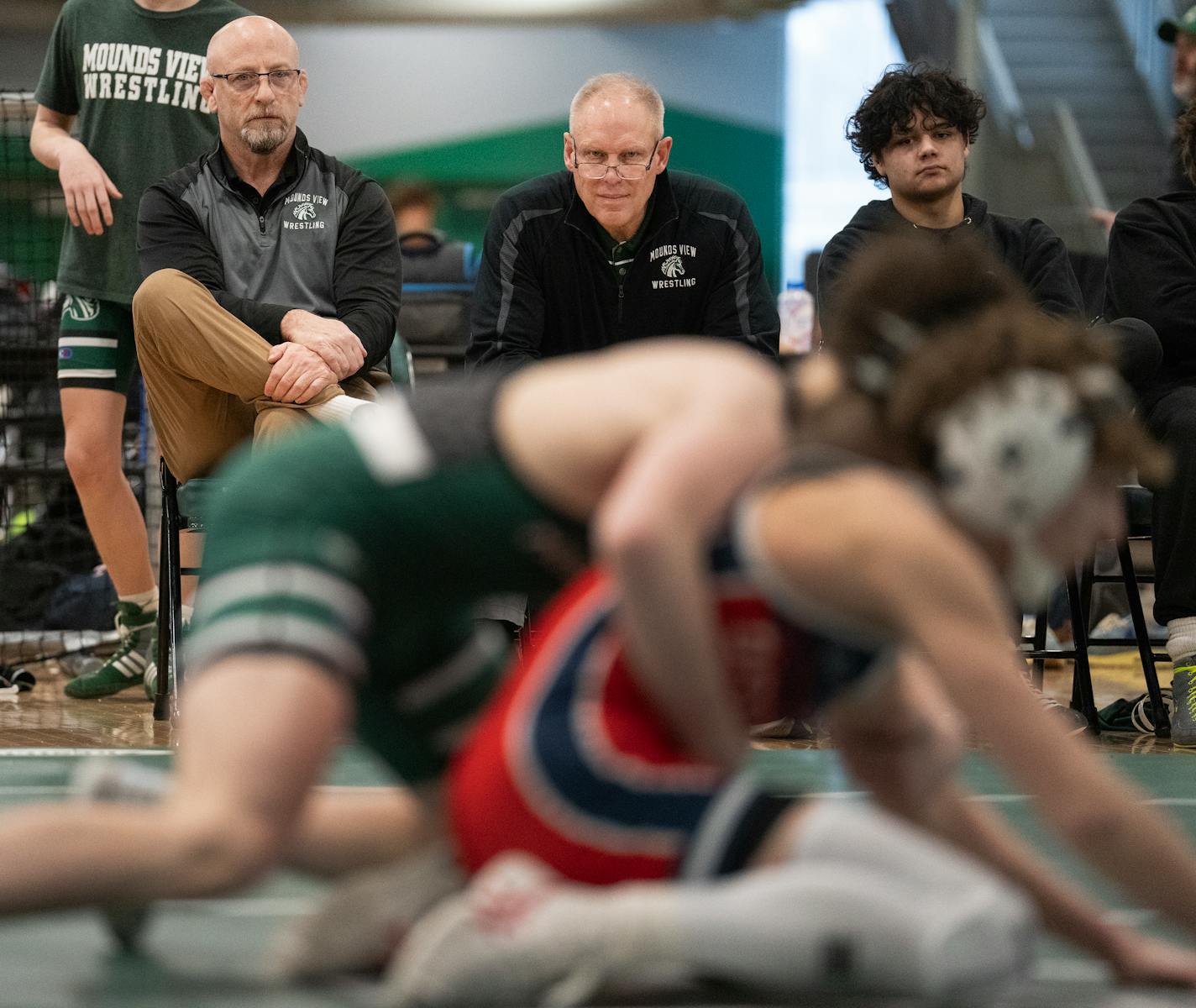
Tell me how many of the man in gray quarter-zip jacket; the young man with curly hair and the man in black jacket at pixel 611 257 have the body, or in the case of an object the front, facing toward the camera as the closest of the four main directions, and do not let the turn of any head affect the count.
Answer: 3

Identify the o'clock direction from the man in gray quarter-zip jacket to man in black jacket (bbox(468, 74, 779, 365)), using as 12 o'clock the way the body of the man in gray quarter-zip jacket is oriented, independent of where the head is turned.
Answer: The man in black jacket is roughly at 9 o'clock from the man in gray quarter-zip jacket.

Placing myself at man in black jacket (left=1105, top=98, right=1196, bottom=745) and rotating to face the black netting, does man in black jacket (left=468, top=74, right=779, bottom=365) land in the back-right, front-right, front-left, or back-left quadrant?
front-left

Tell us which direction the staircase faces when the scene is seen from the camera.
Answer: facing the viewer

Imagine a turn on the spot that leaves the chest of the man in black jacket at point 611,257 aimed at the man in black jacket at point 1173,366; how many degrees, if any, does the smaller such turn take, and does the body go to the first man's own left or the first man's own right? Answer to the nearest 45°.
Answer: approximately 90° to the first man's own left

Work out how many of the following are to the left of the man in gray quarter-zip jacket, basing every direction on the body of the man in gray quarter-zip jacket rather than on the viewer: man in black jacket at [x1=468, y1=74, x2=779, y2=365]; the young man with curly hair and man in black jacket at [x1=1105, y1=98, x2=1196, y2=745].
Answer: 3

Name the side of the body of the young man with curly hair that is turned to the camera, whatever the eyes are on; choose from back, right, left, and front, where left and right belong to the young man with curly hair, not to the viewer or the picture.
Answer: front
